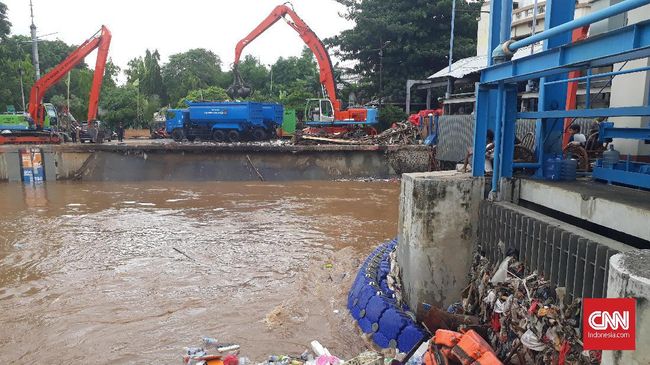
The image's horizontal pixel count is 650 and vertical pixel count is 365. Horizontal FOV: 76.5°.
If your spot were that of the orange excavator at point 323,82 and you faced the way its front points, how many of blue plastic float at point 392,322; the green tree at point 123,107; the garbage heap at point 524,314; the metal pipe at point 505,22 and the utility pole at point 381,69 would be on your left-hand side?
3

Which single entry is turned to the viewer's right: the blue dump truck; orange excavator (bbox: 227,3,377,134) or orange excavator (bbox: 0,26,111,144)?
orange excavator (bbox: 0,26,111,144)

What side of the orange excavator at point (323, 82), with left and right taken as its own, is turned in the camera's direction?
left

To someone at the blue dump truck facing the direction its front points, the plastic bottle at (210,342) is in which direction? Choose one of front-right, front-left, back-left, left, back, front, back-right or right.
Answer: left

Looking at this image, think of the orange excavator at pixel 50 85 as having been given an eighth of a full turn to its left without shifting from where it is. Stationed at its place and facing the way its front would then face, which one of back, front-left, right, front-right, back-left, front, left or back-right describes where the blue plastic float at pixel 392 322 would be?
back-right

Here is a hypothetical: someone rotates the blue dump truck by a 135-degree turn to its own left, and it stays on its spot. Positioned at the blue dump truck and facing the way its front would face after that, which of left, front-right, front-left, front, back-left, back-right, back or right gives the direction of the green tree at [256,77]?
back-left

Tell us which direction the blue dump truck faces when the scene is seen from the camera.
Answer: facing to the left of the viewer

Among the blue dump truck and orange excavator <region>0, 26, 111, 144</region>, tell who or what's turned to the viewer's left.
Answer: the blue dump truck

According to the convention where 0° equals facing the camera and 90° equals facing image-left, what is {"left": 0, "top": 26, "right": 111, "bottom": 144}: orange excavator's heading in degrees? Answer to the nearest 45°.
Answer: approximately 270°

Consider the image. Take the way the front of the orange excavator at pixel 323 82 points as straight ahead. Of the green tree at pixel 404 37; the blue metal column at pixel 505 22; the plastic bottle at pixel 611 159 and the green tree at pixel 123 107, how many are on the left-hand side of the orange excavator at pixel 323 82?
2

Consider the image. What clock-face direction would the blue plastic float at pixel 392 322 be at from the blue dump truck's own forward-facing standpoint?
The blue plastic float is roughly at 9 o'clock from the blue dump truck.

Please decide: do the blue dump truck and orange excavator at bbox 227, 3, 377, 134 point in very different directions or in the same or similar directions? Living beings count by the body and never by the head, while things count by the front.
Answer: same or similar directions

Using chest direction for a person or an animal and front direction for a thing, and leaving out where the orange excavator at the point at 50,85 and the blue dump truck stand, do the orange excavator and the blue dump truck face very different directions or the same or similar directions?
very different directions

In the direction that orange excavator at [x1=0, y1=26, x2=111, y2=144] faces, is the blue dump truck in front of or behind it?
in front

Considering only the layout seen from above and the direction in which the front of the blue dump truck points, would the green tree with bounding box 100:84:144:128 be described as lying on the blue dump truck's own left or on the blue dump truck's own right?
on the blue dump truck's own right
